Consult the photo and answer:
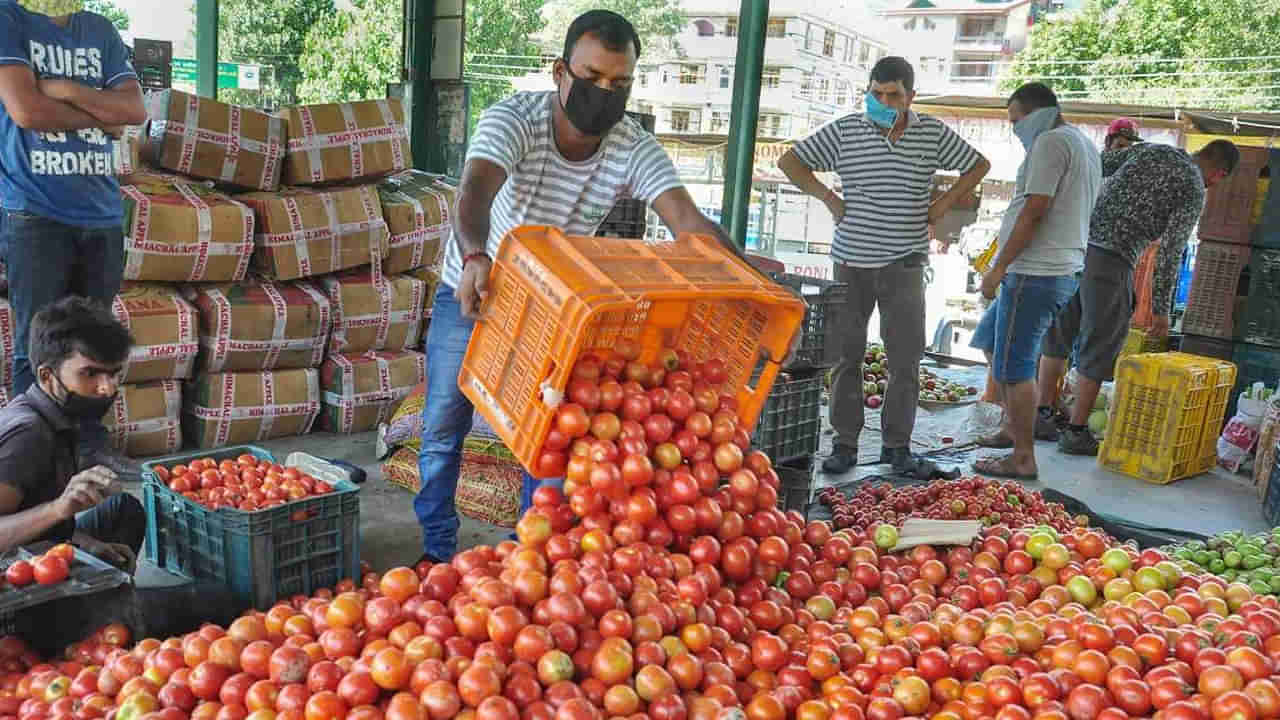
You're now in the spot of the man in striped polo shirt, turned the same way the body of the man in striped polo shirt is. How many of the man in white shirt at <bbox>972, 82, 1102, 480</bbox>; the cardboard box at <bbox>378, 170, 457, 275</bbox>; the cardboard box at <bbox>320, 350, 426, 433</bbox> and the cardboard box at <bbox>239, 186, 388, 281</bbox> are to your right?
3

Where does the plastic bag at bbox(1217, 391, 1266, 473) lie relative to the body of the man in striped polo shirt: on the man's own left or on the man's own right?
on the man's own left

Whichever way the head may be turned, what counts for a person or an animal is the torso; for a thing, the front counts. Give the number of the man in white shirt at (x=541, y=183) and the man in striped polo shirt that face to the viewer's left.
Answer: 0

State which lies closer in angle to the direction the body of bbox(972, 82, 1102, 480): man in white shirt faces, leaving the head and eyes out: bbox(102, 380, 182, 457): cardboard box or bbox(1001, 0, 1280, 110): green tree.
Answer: the cardboard box

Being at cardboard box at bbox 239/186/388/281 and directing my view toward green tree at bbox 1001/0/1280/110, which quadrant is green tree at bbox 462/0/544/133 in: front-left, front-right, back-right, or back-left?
front-left

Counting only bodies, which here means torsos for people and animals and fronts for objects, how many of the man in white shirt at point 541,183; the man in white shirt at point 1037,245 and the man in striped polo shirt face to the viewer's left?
1

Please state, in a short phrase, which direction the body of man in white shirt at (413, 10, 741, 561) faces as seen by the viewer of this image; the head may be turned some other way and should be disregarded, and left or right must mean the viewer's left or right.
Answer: facing the viewer and to the right of the viewer

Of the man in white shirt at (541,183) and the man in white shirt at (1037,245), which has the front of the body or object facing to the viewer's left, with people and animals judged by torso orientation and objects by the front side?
the man in white shirt at (1037,245)

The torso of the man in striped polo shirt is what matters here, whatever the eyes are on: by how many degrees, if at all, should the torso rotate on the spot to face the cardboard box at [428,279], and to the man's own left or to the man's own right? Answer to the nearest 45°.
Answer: approximately 90° to the man's own right

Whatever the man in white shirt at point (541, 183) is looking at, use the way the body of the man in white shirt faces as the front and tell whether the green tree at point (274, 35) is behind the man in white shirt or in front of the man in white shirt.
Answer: behind

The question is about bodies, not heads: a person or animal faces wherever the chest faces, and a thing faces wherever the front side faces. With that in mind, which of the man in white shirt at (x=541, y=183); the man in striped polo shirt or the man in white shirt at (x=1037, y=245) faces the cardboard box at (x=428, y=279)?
the man in white shirt at (x=1037, y=245)

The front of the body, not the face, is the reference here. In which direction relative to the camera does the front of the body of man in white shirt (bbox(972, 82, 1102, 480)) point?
to the viewer's left

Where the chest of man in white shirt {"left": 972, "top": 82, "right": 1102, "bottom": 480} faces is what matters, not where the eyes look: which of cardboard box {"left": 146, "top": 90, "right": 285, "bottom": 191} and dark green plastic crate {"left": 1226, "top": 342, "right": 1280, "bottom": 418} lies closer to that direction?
the cardboard box

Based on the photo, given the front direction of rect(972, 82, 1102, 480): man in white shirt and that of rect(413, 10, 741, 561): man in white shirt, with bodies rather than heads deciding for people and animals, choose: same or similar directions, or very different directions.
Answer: very different directions

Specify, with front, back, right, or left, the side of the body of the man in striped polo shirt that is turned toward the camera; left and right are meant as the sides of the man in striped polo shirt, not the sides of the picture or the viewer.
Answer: front
